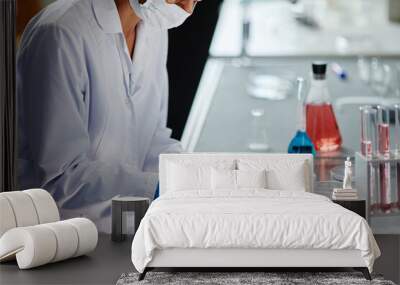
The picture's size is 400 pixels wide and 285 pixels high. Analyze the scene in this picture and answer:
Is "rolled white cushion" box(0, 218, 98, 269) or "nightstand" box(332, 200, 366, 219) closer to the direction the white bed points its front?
the rolled white cushion

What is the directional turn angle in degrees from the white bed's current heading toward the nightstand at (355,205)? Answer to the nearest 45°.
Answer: approximately 135° to its left

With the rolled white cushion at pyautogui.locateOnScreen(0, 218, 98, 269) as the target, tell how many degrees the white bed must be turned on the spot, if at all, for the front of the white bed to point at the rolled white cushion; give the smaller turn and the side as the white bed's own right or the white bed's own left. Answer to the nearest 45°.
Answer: approximately 90° to the white bed's own right

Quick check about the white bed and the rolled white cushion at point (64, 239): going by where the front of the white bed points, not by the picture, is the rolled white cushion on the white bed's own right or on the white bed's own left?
on the white bed's own right

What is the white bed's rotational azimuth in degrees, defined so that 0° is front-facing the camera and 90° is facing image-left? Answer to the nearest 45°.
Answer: approximately 0°
